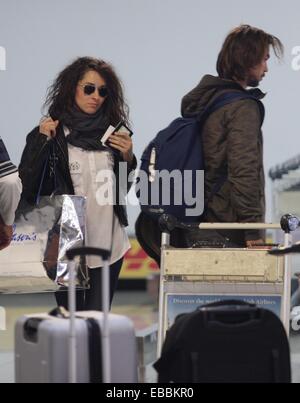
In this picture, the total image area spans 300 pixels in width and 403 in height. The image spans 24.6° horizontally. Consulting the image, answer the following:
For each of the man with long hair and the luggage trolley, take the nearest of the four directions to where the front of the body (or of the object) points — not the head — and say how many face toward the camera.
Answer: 1

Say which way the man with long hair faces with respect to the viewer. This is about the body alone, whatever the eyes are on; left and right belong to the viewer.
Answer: facing to the right of the viewer

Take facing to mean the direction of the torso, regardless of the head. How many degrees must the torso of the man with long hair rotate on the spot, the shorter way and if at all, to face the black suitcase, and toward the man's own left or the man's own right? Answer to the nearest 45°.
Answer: approximately 90° to the man's own right

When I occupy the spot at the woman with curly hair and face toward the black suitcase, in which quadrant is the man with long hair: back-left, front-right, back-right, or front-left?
front-left

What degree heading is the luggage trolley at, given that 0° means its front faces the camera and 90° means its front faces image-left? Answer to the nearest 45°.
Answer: approximately 0°

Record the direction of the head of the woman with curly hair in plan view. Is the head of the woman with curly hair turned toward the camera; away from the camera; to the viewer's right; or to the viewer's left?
toward the camera

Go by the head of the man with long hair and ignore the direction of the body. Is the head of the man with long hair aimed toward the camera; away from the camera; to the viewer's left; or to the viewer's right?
to the viewer's right

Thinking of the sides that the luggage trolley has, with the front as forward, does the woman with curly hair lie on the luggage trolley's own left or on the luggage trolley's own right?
on the luggage trolley's own right
